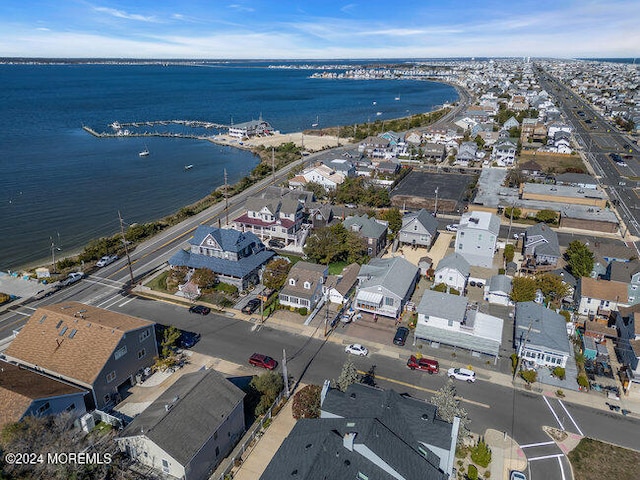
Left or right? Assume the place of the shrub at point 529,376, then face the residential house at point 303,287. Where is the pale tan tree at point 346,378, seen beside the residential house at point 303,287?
left

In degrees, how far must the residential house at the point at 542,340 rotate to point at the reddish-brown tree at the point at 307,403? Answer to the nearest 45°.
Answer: approximately 45° to its right

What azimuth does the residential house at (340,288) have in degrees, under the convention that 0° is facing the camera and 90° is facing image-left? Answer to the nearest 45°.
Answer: approximately 45°

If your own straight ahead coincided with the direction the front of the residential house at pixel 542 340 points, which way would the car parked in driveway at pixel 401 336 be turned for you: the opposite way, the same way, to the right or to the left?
the opposite way

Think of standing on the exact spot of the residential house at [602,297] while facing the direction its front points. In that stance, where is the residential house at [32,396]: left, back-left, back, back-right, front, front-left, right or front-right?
front-right

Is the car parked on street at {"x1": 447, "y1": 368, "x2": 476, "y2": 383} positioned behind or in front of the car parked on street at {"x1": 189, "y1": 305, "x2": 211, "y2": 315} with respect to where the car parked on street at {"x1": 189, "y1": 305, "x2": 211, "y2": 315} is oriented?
behind

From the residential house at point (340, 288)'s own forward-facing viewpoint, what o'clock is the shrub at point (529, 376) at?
The shrub is roughly at 9 o'clock from the residential house.

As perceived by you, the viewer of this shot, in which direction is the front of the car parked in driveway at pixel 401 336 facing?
facing away from the viewer

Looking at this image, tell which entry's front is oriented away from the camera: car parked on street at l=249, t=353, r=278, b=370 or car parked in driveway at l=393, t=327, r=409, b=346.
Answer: car parked in driveway at l=393, t=327, r=409, b=346

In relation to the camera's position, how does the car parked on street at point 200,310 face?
facing away from the viewer and to the left of the viewer

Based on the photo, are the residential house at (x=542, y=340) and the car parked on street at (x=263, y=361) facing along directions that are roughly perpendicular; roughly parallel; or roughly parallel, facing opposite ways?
roughly perpendicular
